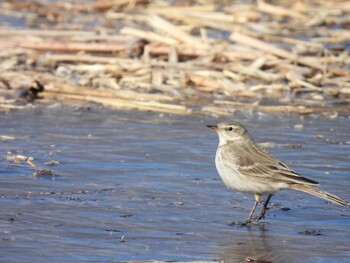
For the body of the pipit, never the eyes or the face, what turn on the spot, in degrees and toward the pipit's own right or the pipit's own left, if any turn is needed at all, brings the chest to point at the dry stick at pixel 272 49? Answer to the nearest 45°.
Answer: approximately 90° to the pipit's own right

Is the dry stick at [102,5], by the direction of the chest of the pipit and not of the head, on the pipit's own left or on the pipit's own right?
on the pipit's own right

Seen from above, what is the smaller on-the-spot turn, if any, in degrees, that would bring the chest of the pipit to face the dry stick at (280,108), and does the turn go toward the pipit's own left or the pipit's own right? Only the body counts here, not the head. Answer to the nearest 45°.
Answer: approximately 90° to the pipit's own right

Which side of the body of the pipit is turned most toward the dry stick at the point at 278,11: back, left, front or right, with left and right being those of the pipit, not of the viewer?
right

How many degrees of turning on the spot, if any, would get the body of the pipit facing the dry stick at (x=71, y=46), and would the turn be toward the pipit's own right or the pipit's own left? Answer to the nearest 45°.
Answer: approximately 45° to the pipit's own right

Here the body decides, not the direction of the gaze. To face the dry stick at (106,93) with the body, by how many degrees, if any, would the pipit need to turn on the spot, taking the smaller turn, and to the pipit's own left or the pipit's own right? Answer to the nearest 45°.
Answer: approximately 45° to the pipit's own right

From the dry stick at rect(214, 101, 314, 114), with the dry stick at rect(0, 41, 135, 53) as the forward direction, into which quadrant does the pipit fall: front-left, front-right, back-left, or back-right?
back-left

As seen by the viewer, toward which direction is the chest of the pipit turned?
to the viewer's left

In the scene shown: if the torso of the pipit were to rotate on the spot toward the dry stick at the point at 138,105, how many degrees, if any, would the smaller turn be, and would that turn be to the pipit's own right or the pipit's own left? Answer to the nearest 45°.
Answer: approximately 45° to the pipit's own right

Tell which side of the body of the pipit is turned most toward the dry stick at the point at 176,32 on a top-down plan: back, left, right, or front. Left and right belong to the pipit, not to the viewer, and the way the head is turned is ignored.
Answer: right
